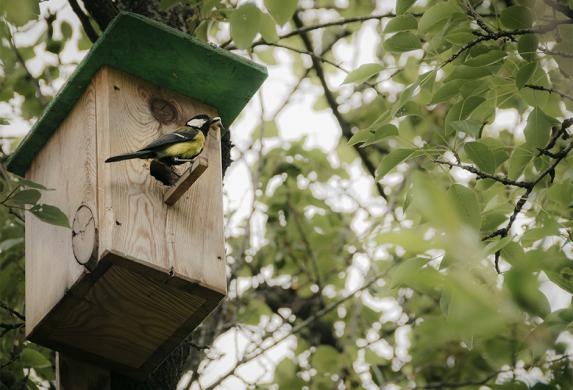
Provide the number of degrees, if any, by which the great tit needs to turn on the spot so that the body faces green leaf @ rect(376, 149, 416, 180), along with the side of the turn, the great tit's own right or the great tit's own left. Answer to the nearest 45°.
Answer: approximately 45° to the great tit's own right

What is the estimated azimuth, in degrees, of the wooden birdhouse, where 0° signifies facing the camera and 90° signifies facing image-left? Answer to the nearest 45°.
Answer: approximately 315°

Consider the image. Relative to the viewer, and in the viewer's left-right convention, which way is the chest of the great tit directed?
facing to the right of the viewer
